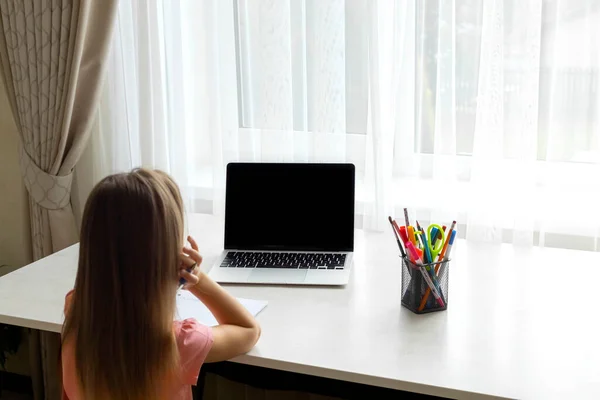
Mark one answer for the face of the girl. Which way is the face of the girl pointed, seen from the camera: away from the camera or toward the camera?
away from the camera

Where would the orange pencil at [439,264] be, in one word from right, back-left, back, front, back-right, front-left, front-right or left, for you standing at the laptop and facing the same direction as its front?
front-left

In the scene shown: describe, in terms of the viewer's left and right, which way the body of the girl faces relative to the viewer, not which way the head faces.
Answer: facing away from the viewer and to the right of the viewer

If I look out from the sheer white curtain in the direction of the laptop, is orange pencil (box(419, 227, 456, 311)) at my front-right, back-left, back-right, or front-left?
front-left

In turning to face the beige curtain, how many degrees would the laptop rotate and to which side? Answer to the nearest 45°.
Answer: approximately 135° to its right

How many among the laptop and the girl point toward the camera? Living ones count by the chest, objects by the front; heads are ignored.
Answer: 1

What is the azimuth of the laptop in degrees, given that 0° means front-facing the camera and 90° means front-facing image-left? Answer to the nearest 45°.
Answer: approximately 0°

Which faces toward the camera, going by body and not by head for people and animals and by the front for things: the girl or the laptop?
the laptop

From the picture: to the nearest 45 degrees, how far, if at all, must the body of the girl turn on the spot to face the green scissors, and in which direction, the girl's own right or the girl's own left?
approximately 45° to the girl's own right

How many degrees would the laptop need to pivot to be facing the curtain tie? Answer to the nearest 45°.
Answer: approximately 135° to its right
